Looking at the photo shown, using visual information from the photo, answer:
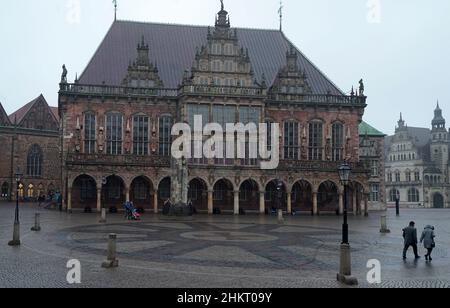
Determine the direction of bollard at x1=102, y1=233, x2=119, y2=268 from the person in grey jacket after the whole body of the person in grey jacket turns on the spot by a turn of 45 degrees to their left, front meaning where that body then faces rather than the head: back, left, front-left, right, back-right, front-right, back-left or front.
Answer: front-left

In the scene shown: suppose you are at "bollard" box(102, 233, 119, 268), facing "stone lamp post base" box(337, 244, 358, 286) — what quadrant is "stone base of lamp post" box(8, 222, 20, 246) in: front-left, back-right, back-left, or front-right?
back-left

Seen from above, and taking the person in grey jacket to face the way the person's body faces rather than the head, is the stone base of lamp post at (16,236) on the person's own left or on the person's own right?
on the person's own left
